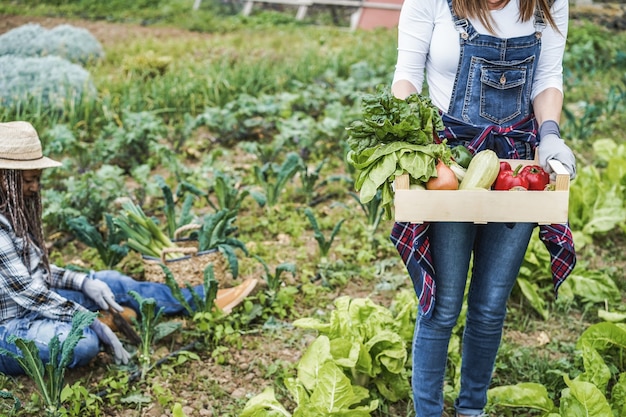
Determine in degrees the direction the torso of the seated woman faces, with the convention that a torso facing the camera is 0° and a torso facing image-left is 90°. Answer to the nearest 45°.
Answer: approximately 270°

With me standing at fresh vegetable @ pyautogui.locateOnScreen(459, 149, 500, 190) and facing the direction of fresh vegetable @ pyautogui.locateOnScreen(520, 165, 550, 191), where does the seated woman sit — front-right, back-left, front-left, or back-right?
back-left

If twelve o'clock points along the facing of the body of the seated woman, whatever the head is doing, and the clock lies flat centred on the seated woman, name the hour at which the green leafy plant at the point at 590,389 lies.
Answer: The green leafy plant is roughly at 1 o'clock from the seated woman.

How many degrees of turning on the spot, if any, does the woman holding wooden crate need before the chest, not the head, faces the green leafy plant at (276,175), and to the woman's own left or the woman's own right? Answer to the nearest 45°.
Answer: approximately 135° to the woman's own right

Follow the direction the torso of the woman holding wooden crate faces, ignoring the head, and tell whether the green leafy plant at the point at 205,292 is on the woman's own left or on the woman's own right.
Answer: on the woman's own right

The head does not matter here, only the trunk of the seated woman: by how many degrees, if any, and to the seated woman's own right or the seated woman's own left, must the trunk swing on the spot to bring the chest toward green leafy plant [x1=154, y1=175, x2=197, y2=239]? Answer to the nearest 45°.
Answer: approximately 45° to the seated woman's own left

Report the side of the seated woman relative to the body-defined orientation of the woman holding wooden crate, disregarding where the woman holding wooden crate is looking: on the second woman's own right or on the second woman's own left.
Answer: on the second woman's own right

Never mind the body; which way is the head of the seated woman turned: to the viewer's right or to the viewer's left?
to the viewer's right

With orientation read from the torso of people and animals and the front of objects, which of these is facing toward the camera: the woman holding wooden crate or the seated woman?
the woman holding wooden crate

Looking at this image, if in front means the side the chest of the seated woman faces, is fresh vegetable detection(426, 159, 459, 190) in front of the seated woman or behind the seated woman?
in front

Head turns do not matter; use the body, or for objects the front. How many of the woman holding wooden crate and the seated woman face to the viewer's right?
1

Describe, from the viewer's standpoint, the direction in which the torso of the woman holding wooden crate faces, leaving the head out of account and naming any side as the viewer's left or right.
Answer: facing the viewer
